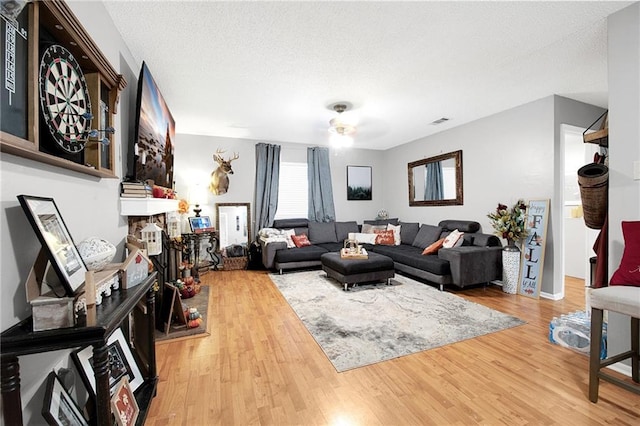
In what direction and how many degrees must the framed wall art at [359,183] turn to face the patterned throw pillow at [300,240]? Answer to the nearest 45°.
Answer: approximately 45° to its right

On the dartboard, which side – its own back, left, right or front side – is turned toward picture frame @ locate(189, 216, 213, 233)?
left

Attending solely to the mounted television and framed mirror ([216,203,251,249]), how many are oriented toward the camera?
1

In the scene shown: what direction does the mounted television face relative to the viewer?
to the viewer's right

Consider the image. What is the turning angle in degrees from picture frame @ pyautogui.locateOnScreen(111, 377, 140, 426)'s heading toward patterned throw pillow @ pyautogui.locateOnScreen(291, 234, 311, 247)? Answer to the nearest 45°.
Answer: approximately 90° to its left

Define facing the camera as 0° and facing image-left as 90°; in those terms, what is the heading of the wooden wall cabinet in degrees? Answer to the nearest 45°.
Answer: approximately 315°

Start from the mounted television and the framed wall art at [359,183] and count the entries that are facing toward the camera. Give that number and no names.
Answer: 1

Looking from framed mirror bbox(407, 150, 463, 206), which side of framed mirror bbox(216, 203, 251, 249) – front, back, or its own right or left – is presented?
left

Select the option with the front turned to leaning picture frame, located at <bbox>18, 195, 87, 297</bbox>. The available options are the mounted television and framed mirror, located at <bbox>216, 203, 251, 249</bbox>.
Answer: the framed mirror

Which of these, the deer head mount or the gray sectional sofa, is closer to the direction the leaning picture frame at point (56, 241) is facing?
the gray sectional sofa

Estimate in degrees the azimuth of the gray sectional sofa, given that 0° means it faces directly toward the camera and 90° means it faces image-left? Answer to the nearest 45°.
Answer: approximately 45°
